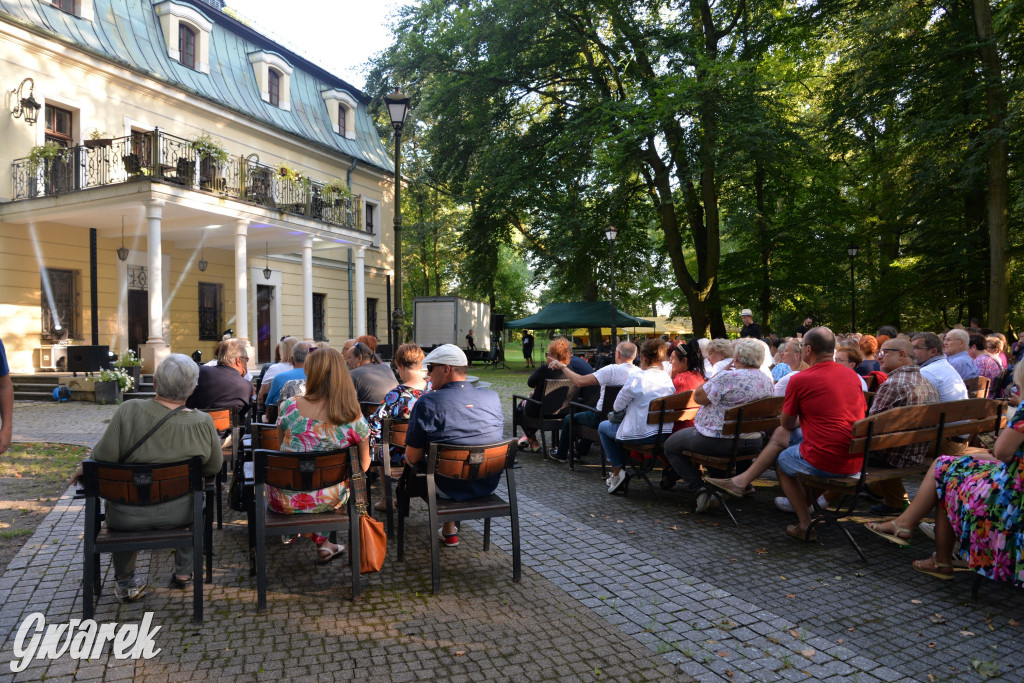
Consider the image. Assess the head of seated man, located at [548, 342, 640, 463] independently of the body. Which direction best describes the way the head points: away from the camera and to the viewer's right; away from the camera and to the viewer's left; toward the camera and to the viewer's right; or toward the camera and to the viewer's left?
away from the camera and to the viewer's left

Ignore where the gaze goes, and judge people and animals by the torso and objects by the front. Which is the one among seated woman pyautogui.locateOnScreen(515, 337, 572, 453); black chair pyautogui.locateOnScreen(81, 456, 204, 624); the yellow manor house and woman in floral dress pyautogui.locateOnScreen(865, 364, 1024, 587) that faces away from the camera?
the black chair

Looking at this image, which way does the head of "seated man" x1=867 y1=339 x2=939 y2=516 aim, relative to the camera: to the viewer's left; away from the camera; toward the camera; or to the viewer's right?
to the viewer's left

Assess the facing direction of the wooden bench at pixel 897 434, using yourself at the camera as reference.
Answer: facing away from the viewer and to the left of the viewer

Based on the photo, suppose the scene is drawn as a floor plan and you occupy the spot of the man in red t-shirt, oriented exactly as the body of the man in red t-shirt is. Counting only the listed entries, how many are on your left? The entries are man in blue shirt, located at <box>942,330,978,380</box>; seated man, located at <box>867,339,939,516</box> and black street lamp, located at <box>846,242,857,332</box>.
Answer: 0

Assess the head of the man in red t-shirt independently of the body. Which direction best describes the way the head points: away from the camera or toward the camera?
away from the camera

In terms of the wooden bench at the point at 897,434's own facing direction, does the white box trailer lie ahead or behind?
ahead

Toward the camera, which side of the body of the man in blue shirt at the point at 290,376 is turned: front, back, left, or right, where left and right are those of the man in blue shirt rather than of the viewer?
back

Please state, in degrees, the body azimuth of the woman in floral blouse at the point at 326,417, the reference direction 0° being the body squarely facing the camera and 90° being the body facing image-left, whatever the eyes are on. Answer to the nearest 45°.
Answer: approximately 180°

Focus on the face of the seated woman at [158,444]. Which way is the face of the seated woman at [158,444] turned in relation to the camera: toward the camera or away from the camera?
away from the camera

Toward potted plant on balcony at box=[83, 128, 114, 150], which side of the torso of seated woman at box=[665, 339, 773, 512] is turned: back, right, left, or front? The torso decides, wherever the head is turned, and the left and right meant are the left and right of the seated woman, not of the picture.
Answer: front

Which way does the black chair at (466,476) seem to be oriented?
away from the camera

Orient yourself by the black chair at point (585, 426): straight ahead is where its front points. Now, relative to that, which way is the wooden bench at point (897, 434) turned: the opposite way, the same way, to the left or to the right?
the same way

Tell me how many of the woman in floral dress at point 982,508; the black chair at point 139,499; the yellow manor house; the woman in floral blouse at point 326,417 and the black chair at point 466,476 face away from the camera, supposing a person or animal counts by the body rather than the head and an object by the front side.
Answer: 3

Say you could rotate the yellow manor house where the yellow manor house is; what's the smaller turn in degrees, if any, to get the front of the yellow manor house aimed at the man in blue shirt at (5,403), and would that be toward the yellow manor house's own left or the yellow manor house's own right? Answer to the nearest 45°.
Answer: approximately 45° to the yellow manor house's own right

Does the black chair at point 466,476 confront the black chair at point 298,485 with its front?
no

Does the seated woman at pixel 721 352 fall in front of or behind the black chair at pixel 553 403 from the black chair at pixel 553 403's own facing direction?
behind
